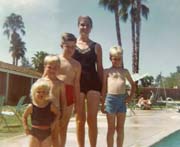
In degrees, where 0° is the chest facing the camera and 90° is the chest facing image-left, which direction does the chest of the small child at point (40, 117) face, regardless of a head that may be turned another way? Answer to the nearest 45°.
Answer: approximately 0°

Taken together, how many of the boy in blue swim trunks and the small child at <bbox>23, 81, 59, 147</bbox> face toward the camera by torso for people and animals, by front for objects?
2

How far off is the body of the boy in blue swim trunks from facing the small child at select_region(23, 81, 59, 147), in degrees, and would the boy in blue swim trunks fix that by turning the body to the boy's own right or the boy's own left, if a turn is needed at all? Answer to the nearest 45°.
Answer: approximately 45° to the boy's own right

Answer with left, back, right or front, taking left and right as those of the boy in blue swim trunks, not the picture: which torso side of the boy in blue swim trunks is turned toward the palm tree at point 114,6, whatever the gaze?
back

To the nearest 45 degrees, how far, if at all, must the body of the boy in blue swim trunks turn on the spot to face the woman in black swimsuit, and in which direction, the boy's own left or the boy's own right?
approximately 45° to the boy's own right

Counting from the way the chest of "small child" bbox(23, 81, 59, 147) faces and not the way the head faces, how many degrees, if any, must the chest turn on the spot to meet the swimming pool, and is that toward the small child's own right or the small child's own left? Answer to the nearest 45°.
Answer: approximately 135° to the small child's own left

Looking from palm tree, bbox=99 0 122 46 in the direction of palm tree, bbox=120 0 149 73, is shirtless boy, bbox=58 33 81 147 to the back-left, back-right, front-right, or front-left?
back-right
